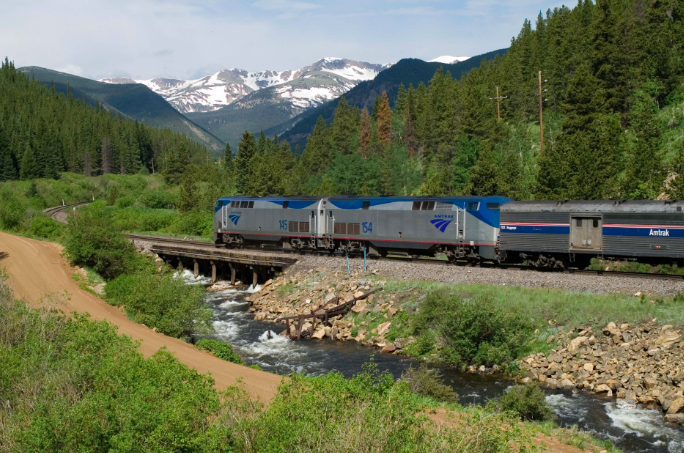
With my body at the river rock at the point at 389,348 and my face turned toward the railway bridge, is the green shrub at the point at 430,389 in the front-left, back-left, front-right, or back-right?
back-left

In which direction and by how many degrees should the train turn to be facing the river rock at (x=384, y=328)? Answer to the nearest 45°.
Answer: approximately 90° to its left

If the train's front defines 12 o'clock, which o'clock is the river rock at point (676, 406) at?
The river rock is roughly at 7 o'clock from the train.

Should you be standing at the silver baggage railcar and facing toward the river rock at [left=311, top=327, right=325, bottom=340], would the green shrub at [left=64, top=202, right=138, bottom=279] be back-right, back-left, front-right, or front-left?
front-right

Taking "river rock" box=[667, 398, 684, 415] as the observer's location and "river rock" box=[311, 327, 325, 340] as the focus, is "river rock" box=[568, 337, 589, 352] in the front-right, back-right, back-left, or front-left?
front-right

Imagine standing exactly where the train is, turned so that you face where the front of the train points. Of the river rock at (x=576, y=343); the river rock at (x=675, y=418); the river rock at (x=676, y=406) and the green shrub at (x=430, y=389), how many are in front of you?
0

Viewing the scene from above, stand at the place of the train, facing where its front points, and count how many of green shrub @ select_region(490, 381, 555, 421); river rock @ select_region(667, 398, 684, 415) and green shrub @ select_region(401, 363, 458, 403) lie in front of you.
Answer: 0

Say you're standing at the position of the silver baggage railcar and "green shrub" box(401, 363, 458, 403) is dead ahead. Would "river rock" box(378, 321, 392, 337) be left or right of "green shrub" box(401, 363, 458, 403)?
right

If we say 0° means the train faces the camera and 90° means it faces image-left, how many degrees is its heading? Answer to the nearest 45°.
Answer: approximately 135°

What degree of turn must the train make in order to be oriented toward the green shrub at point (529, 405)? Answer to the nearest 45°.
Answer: approximately 135° to its left

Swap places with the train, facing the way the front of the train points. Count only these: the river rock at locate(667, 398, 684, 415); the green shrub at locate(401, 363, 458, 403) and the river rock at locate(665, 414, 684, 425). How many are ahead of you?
0

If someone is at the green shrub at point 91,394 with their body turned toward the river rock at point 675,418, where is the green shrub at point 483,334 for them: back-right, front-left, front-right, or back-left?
front-left

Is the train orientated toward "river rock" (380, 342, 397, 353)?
no

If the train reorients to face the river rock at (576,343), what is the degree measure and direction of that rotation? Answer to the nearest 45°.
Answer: approximately 135° to its left

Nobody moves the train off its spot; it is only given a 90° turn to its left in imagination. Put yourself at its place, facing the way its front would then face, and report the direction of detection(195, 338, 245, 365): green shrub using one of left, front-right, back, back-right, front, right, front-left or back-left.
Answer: front

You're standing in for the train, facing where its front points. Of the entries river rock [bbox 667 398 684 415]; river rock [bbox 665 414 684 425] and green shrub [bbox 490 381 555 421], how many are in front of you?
0

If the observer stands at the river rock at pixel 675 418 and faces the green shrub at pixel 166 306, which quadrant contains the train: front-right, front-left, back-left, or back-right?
front-right
